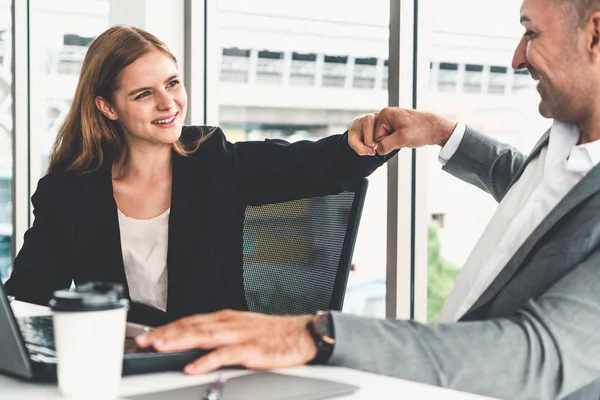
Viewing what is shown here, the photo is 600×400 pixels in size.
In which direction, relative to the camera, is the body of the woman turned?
toward the camera

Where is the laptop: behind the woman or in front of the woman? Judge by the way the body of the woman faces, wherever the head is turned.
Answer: in front

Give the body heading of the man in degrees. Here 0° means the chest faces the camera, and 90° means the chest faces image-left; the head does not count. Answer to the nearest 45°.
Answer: approximately 90°

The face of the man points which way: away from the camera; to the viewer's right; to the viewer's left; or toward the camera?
to the viewer's left

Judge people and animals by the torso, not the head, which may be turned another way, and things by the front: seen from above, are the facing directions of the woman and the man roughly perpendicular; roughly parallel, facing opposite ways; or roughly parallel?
roughly perpendicular

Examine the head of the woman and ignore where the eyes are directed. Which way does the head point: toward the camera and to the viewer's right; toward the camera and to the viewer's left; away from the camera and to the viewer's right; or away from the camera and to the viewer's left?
toward the camera and to the viewer's right

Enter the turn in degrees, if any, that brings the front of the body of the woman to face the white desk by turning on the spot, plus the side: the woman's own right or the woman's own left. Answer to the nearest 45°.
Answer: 0° — they already face it
